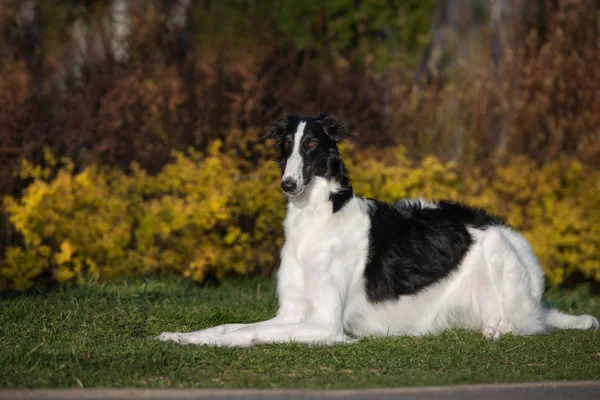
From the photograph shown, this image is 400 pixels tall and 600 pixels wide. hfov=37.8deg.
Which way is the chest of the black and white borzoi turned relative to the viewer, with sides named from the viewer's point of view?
facing to the left of the viewer

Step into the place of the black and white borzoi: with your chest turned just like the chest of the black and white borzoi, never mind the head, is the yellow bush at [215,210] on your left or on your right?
on your right
